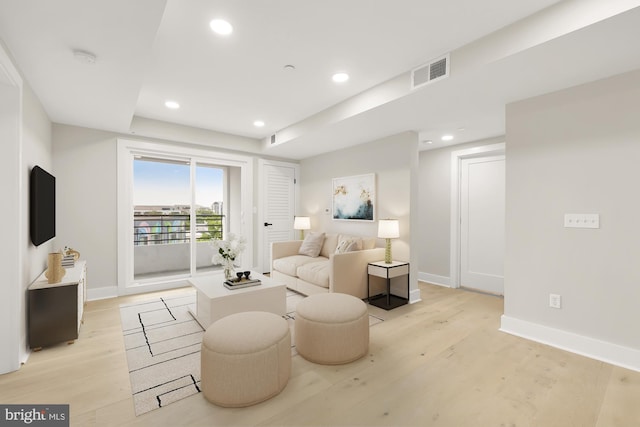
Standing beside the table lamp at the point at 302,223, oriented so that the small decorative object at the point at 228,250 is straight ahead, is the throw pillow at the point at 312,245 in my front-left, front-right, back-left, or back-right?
front-left

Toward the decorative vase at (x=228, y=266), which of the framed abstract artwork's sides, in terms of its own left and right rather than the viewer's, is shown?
front

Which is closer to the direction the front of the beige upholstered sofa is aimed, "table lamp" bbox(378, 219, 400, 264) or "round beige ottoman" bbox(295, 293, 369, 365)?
the round beige ottoman

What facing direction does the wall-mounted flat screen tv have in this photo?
to the viewer's right

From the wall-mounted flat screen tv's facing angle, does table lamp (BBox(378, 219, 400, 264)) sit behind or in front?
in front

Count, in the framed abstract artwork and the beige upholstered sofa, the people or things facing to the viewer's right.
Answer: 0

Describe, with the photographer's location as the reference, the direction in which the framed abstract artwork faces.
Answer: facing the viewer and to the left of the viewer

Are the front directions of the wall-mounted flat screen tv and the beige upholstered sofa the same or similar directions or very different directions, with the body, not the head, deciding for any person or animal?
very different directions

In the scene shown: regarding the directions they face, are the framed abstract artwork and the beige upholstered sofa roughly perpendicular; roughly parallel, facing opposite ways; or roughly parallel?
roughly parallel

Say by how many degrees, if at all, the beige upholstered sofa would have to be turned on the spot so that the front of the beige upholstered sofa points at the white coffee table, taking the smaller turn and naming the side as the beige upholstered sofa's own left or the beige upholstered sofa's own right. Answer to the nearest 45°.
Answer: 0° — it already faces it

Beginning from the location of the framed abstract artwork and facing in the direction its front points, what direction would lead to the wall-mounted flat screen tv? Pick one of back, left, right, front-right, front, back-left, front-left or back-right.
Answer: front

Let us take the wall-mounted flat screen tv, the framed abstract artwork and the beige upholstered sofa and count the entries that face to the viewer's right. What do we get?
1

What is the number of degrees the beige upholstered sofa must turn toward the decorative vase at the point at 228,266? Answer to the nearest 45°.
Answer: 0° — it already faces it
